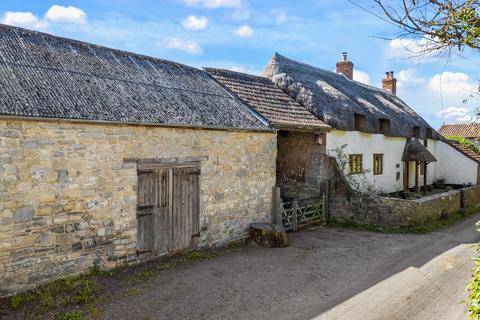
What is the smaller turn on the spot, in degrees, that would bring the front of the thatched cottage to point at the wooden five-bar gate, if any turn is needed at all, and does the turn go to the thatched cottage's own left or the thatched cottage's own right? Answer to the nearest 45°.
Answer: approximately 45° to the thatched cottage's own right

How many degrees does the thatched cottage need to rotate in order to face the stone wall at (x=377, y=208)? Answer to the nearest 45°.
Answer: approximately 45° to its right

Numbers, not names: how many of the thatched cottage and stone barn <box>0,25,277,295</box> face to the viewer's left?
0

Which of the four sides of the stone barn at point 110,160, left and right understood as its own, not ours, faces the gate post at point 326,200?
left

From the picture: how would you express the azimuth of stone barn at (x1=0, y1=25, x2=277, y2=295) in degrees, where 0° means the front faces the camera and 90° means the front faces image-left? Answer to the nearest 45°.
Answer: approximately 315°

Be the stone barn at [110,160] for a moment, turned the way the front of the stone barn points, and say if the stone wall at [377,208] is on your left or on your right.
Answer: on your left

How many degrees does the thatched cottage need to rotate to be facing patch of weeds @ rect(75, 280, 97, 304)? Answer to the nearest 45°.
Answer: approximately 45° to its right

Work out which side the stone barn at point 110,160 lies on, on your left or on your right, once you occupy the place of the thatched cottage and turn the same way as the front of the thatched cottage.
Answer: on your right

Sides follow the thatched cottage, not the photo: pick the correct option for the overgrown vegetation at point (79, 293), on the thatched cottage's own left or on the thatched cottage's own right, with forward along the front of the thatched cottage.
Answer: on the thatched cottage's own right
